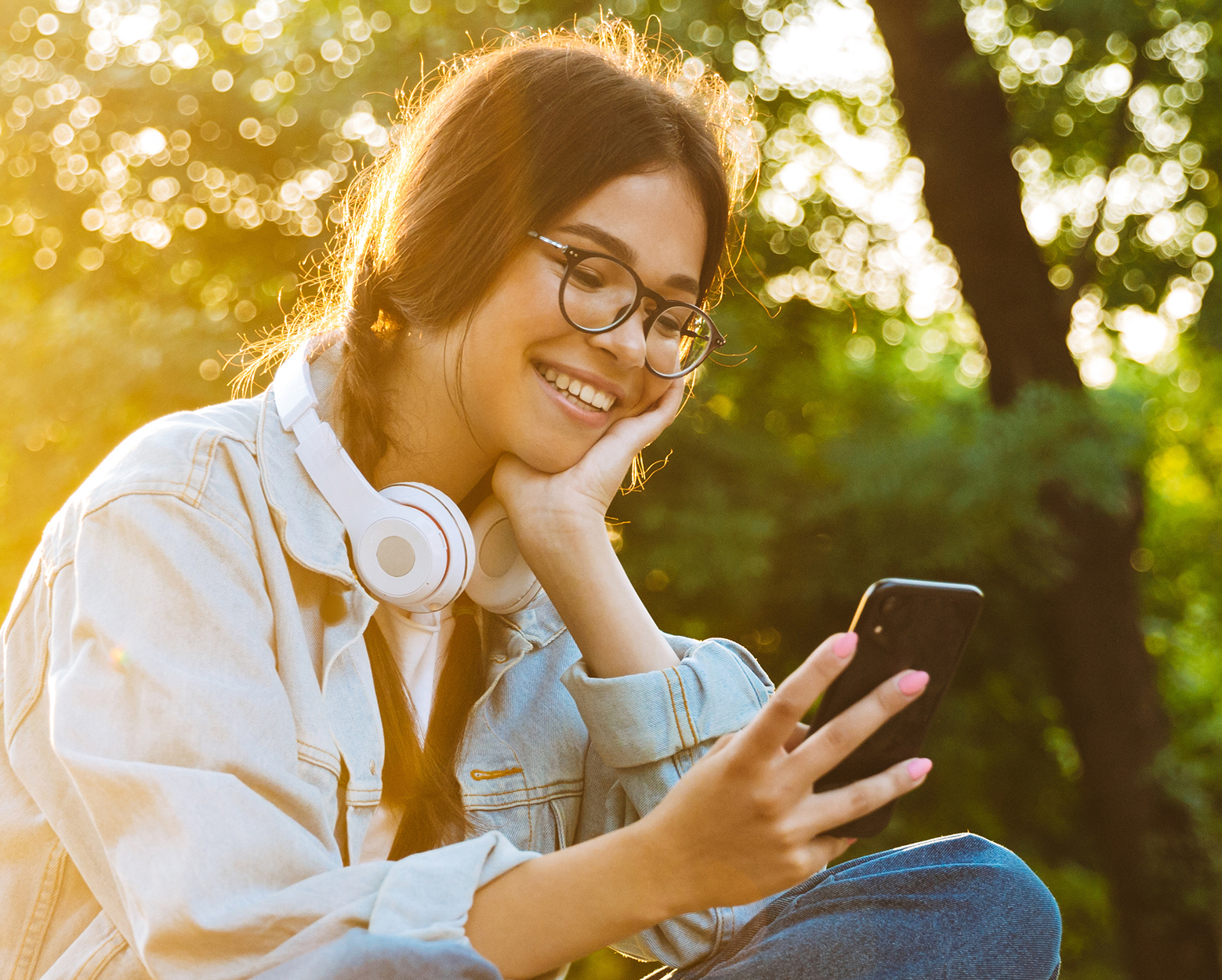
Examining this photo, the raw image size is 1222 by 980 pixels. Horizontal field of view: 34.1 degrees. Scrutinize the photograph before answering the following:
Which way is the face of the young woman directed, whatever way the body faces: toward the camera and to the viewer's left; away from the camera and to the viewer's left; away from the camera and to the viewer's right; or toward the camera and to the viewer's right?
toward the camera and to the viewer's right

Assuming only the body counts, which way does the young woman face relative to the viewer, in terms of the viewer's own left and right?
facing the viewer and to the right of the viewer
